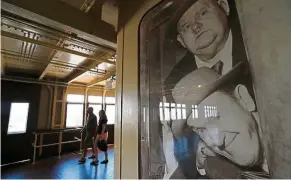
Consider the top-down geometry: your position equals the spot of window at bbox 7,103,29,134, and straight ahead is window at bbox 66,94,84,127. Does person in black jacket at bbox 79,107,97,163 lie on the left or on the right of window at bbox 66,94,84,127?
right

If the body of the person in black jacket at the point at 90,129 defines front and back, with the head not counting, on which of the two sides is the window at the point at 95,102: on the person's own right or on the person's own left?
on the person's own right
